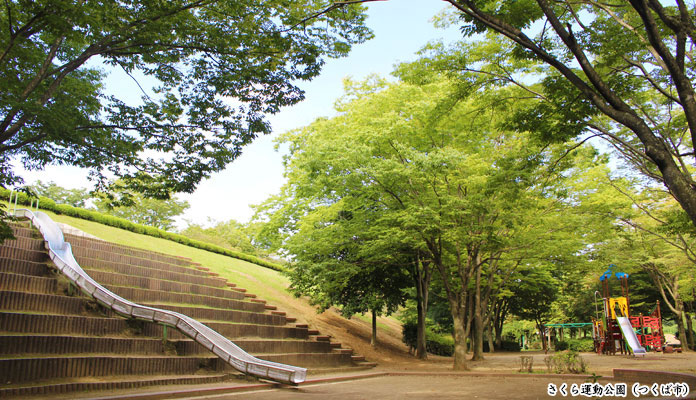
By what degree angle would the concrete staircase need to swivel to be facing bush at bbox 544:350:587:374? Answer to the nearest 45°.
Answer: approximately 45° to its left

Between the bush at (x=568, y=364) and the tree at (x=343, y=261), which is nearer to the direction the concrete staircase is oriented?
the bush

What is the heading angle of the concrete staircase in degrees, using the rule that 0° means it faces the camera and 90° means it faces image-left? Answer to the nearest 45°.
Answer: approximately 315°

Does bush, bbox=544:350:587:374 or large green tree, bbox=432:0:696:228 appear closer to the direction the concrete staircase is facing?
the large green tree

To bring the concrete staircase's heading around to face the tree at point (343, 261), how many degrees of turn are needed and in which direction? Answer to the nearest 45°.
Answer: approximately 90° to its left

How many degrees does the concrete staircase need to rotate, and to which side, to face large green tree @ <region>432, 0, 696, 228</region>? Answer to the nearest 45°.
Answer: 0° — it already faces it

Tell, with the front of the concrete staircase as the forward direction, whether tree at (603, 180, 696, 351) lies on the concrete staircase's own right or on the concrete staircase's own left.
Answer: on the concrete staircase's own left

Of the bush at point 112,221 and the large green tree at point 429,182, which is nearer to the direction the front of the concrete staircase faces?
the large green tree

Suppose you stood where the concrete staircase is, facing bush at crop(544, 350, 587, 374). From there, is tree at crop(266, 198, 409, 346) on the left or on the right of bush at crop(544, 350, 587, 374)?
left

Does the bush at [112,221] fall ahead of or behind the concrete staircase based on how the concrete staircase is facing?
behind
